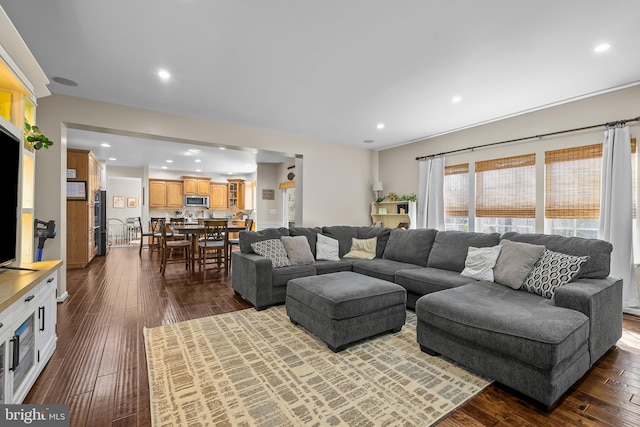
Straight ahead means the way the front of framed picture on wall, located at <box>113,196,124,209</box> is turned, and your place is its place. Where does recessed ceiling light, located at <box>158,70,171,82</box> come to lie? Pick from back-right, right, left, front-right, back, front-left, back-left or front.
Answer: front

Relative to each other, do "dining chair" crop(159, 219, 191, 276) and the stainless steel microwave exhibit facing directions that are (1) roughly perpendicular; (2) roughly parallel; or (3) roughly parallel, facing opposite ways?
roughly perpendicular

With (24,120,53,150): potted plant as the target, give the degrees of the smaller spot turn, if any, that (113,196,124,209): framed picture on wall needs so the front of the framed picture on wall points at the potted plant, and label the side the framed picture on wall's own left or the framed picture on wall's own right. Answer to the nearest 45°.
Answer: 0° — it already faces it

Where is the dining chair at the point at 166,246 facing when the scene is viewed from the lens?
facing to the right of the viewer

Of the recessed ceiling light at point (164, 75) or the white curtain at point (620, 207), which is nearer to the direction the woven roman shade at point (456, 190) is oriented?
the recessed ceiling light

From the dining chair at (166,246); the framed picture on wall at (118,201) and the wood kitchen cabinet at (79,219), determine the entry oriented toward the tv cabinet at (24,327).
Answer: the framed picture on wall

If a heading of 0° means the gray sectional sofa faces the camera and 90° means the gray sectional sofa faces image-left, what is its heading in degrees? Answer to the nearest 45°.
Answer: approximately 45°

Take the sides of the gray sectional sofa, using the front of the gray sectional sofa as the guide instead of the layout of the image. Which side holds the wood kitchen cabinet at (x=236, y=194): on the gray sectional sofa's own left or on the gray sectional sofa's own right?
on the gray sectional sofa's own right

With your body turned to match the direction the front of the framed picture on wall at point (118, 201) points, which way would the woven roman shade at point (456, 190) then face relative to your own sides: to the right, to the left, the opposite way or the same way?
to the right

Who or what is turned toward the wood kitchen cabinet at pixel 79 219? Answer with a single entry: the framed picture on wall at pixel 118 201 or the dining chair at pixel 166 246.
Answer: the framed picture on wall

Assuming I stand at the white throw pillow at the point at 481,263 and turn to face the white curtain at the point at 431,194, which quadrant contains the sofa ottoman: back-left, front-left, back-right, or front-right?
back-left

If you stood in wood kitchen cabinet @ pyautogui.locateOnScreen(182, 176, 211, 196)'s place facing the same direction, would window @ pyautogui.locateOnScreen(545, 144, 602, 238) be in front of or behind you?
in front

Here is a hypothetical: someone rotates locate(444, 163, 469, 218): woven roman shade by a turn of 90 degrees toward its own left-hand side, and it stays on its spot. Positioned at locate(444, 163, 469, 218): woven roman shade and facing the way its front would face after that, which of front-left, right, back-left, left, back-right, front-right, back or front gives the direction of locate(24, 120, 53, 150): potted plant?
right

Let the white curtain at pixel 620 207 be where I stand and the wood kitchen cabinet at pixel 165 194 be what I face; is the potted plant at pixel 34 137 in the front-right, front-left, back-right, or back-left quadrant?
front-left

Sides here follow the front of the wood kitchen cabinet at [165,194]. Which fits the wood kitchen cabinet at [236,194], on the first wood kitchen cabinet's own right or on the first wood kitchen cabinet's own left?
on the first wood kitchen cabinet's own left

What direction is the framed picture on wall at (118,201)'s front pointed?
toward the camera

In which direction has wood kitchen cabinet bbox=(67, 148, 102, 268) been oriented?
to the viewer's right

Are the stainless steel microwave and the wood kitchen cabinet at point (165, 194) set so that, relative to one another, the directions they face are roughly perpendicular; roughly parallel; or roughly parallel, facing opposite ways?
roughly parallel

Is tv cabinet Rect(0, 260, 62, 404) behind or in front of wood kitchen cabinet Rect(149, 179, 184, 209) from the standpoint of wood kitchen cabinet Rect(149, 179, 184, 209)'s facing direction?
in front

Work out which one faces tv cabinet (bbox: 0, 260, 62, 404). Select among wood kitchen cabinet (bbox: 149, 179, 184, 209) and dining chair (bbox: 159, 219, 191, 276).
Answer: the wood kitchen cabinet

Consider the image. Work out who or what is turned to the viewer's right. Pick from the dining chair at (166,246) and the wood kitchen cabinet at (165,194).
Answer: the dining chair

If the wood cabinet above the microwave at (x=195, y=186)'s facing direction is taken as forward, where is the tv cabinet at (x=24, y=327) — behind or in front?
in front

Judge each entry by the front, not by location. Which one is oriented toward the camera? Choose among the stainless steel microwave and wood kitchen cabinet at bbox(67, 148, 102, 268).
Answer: the stainless steel microwave
